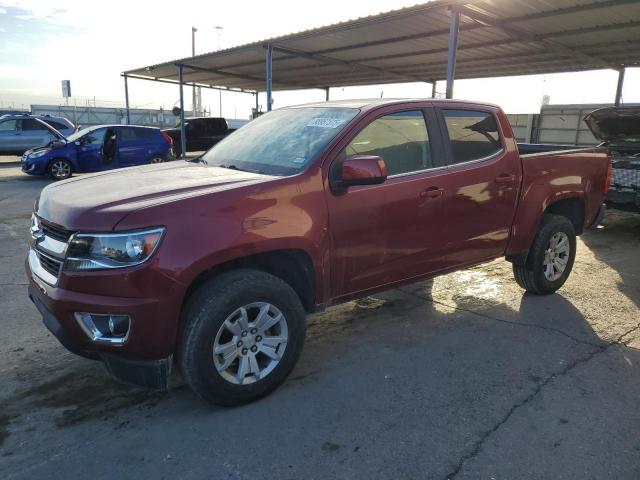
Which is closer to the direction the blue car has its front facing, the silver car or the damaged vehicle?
the silver car

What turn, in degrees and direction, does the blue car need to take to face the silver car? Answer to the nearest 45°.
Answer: approximately 45° to its right

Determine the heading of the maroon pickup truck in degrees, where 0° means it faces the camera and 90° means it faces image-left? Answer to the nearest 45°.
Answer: approximately 45°

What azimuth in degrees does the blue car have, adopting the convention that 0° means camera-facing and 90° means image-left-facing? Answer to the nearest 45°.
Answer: approximately 90°

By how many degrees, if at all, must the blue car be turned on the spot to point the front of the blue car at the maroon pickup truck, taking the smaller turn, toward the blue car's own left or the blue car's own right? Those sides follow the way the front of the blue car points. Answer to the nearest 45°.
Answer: approximately 90° to the blue car's own left

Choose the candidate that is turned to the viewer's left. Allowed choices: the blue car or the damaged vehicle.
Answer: the blue car

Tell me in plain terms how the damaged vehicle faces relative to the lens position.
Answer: facing the viewer

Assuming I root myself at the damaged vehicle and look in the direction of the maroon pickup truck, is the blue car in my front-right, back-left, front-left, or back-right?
front-right

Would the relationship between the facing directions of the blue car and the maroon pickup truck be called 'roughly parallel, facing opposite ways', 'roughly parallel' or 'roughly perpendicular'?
roughly parallel

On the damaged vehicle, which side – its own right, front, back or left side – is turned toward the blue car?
right

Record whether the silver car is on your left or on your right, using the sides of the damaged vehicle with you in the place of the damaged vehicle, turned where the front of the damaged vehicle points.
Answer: on your right

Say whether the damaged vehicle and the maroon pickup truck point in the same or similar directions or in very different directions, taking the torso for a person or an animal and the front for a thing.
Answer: same or similar directions

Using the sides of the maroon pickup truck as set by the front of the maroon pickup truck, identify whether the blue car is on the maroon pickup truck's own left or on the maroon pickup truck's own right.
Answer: on the maroon pickup truck's own right

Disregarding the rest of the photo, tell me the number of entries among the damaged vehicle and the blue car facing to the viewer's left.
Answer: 1
